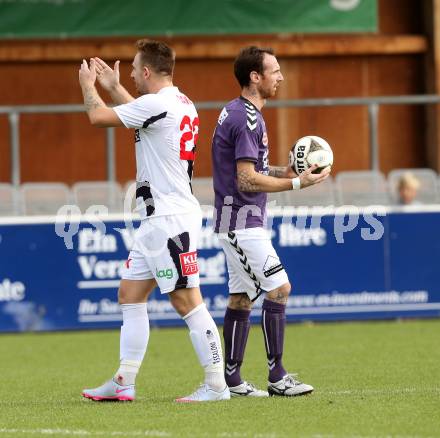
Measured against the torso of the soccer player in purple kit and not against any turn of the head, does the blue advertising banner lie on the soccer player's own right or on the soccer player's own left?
on the soccer player's own left

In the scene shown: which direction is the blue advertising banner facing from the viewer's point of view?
toward the camera

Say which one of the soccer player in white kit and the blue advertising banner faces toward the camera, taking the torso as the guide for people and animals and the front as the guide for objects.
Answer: the blue advertising banner

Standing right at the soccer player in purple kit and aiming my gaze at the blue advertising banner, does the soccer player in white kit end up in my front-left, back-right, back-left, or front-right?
back-left

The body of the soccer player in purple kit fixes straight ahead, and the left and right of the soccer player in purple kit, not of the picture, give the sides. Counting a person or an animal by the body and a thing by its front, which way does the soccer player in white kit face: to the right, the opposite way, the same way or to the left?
the opposite way

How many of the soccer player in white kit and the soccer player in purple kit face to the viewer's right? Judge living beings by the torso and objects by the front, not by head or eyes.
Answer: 1

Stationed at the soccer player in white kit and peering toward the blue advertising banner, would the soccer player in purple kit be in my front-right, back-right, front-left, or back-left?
front-right

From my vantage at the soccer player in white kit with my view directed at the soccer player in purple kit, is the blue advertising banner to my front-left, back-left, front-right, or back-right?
front-left

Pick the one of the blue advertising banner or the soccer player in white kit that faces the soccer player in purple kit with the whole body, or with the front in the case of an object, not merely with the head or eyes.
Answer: the blue advertising banner

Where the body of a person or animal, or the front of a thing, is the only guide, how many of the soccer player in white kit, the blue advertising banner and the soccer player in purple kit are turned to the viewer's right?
1

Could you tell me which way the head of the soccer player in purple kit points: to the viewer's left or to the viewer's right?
to the viewer's right

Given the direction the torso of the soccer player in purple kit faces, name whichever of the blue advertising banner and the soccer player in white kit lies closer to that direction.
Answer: the blue advertising banner
